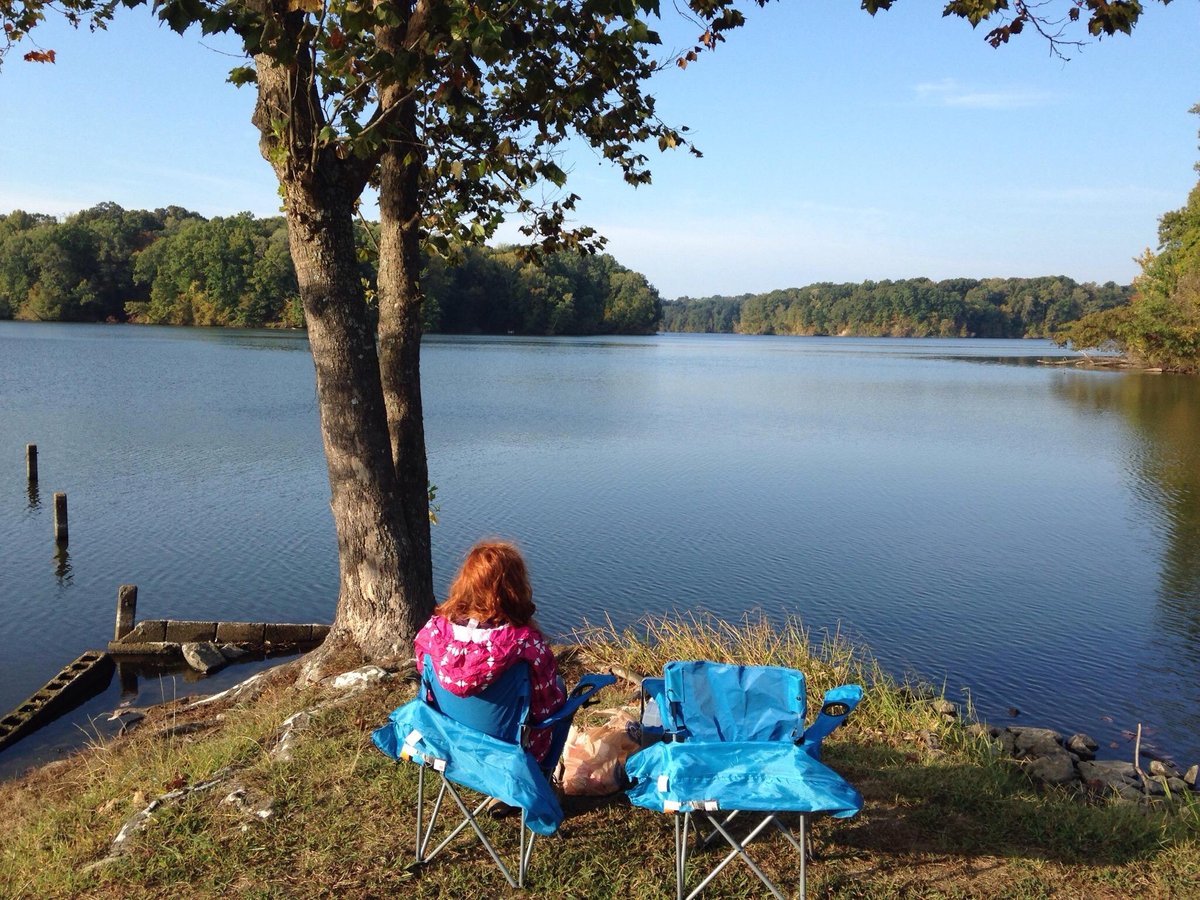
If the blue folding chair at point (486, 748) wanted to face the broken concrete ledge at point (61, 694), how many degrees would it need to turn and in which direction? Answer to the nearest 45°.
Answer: approximately 90° to its left

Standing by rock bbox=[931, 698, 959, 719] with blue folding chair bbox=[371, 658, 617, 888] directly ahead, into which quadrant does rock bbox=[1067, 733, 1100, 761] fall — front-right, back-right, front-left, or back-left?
back-left

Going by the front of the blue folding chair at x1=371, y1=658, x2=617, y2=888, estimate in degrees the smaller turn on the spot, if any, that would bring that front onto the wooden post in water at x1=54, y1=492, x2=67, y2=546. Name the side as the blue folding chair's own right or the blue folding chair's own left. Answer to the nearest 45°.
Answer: approximately 90° to the blue folding chair's own left

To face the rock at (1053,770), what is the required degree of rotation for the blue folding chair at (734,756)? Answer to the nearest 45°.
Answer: approximately 45° to its right

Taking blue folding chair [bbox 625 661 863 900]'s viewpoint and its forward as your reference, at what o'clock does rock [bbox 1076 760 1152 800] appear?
The rock is roughly at 1 o'clock from the blue folding chair.

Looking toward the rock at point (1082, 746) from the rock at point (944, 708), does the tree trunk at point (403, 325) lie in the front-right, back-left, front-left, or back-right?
back-right

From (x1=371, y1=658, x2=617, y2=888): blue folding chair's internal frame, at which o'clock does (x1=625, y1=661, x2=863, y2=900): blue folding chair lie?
(x1=625, y1=661, x2=863, y2=900): blue folding chair is roughly at 2 o'clock from (x1=371, y1=658, x2=617, y2=888): blue folding chair.

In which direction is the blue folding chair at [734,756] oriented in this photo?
away from the camera
